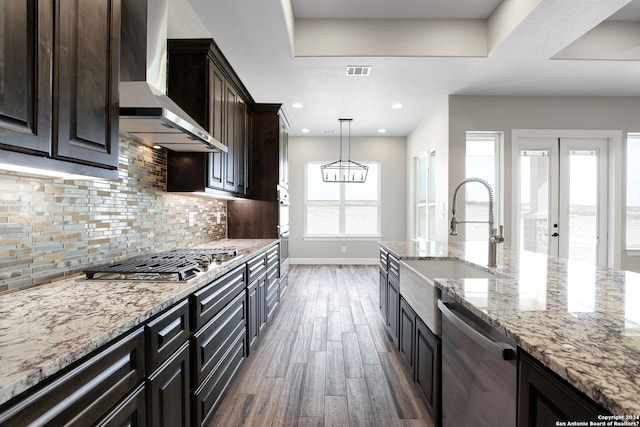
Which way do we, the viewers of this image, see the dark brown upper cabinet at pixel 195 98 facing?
facing to the right of the viewer

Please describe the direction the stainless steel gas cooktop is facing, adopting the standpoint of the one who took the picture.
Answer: facing the viewer and to the right of the viewer

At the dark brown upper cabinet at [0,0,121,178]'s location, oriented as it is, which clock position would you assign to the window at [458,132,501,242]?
The window is roughly at 10 o'clock from the dark brown upper cabinet.

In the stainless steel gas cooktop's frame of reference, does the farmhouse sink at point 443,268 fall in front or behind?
in front

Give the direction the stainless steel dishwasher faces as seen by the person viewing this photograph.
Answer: facing the viewer and to the left of the viewer

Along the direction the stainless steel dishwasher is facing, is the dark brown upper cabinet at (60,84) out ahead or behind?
ahead

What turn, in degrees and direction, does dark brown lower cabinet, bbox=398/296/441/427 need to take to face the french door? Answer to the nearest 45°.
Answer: approximately 135° to its right

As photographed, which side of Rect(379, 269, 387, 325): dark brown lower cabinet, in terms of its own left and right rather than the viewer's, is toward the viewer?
left

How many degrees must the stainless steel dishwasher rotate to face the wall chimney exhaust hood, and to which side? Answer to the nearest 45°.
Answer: approximately 45° to its right

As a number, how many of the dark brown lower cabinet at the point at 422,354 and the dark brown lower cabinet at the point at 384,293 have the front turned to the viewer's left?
2

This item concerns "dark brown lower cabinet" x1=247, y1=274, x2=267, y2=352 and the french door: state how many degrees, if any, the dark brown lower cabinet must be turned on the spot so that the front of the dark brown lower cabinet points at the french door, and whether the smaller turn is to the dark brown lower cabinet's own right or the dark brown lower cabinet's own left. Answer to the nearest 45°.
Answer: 0° — it already faces it

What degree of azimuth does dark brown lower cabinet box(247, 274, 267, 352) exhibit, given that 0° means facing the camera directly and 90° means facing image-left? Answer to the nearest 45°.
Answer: approximately 270°

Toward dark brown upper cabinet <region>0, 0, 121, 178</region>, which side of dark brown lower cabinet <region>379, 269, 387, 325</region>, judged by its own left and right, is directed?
left

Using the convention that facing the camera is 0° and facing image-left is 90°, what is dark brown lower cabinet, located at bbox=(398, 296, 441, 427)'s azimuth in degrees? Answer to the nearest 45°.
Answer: approximately 90°

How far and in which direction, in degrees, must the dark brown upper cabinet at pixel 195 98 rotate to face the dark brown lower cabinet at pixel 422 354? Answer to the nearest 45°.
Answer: approximately 45° to its right

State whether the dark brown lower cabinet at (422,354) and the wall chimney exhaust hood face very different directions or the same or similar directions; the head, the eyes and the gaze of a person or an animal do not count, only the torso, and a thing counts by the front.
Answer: very different directions

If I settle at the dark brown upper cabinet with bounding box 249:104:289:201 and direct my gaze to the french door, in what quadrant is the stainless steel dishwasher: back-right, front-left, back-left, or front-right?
front-right

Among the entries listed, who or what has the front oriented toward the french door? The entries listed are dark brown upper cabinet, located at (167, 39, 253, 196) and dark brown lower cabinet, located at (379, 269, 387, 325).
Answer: the dark brown upper cabinet
